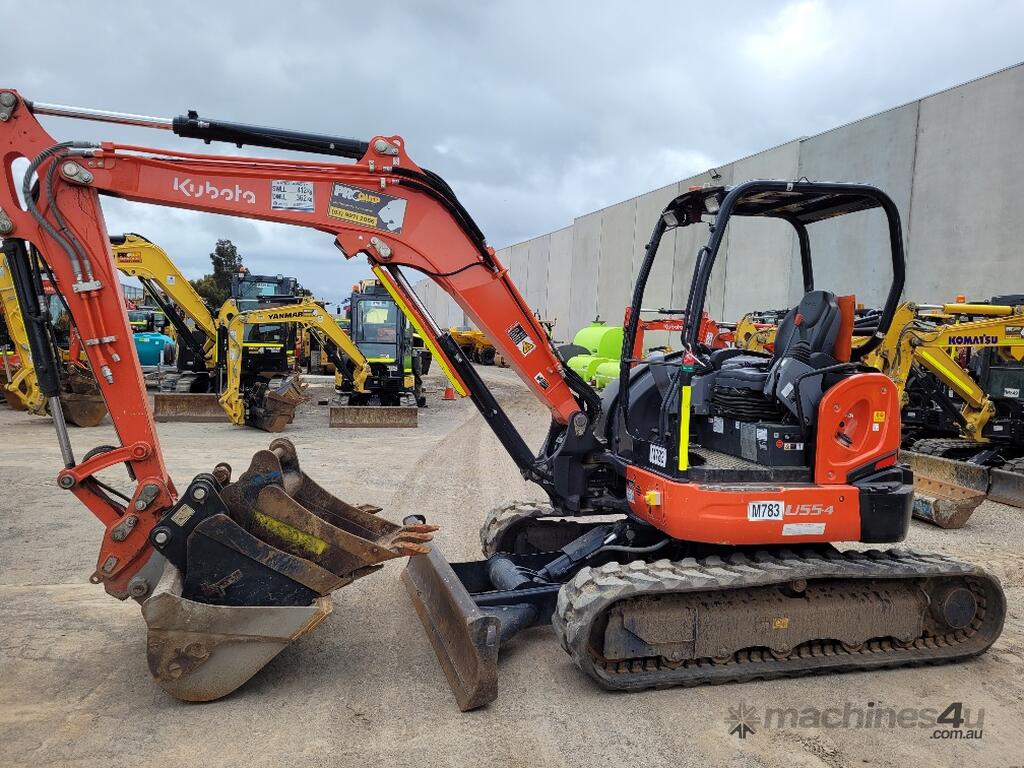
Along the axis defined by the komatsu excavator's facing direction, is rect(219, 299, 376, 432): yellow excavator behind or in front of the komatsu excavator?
in front

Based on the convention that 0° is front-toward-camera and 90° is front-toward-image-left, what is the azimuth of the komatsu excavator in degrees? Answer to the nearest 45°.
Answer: approximately 45°

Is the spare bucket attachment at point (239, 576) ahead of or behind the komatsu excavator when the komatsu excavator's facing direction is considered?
ahead

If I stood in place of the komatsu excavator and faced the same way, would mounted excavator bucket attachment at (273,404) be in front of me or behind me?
in front
